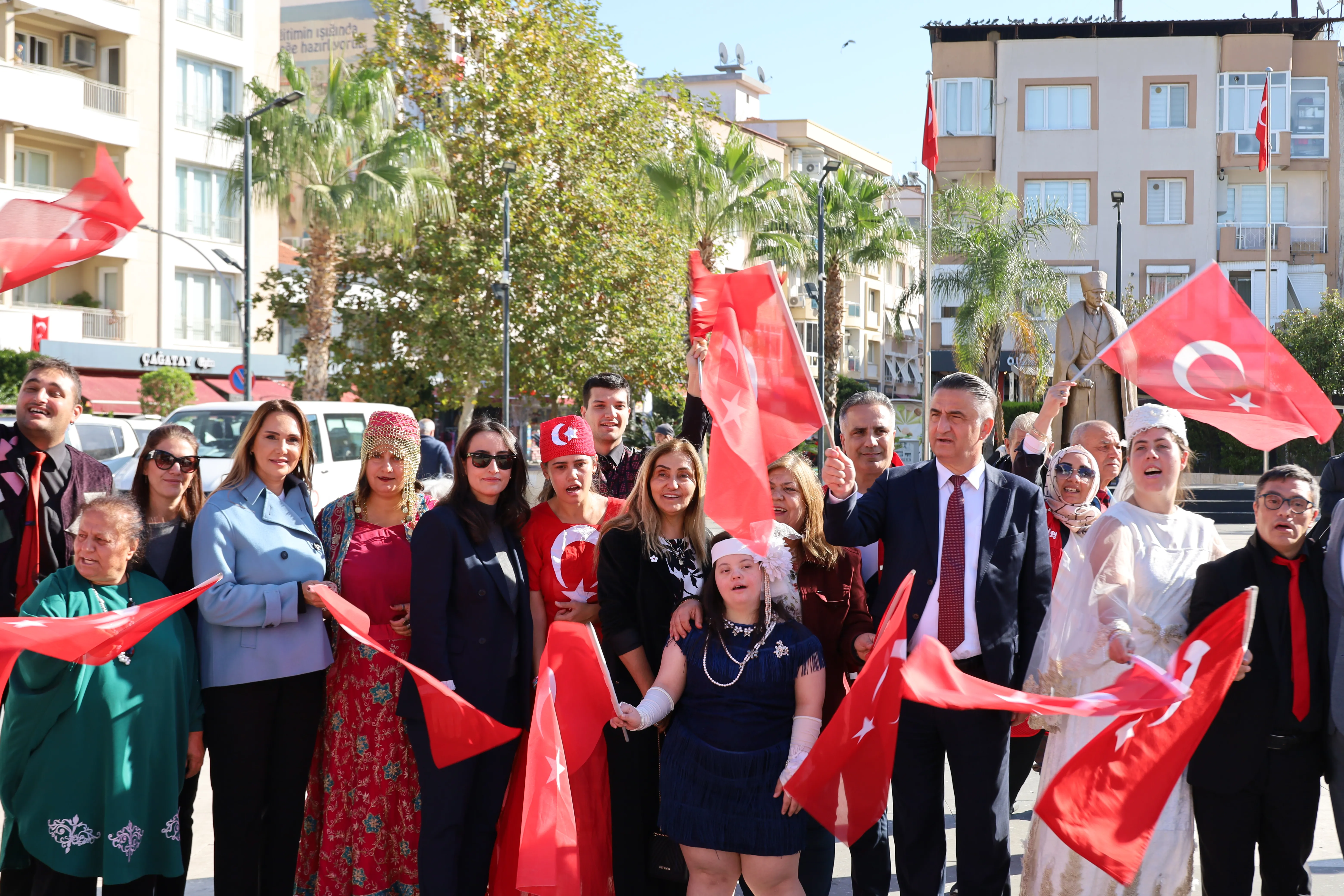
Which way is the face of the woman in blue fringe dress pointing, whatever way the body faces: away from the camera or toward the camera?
toward the camera

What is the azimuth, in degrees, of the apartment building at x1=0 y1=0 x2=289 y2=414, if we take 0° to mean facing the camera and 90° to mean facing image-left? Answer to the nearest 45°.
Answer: approximately 315°

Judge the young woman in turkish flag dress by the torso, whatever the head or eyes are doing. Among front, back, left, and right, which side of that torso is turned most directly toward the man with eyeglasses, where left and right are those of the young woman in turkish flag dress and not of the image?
left

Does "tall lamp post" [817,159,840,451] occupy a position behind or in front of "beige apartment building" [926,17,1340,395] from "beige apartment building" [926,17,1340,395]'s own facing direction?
in front

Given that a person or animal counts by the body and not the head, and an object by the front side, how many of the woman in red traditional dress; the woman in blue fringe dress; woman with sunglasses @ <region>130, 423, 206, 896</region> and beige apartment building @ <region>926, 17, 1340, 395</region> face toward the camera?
4

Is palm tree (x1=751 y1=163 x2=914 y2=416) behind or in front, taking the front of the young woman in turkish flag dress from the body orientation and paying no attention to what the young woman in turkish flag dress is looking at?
behind

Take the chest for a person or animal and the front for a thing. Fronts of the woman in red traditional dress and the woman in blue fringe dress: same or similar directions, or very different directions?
same or similar directions

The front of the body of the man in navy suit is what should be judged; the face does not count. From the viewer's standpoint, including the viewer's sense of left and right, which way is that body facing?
facing the viewer

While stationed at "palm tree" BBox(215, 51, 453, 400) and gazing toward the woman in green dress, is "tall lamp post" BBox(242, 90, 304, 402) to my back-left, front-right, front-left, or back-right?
front-right

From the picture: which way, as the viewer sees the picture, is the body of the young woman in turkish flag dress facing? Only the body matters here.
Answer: toward the camera

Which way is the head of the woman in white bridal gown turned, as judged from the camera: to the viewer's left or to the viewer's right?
to the viewer's left

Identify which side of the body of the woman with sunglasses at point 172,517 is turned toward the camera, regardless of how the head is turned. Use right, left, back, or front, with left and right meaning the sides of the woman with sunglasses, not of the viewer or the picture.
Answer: front

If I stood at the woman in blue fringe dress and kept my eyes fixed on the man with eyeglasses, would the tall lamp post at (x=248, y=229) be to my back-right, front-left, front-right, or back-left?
back-left

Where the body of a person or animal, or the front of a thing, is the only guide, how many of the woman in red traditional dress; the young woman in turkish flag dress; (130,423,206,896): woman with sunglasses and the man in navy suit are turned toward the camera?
4

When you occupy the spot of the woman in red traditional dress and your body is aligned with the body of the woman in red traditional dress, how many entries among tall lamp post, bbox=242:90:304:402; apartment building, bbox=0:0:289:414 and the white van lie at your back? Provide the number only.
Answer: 3

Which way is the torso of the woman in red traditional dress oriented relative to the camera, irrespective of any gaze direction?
toward the camera

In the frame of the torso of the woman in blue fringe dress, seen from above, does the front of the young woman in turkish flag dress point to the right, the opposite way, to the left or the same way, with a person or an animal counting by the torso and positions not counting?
the same way
